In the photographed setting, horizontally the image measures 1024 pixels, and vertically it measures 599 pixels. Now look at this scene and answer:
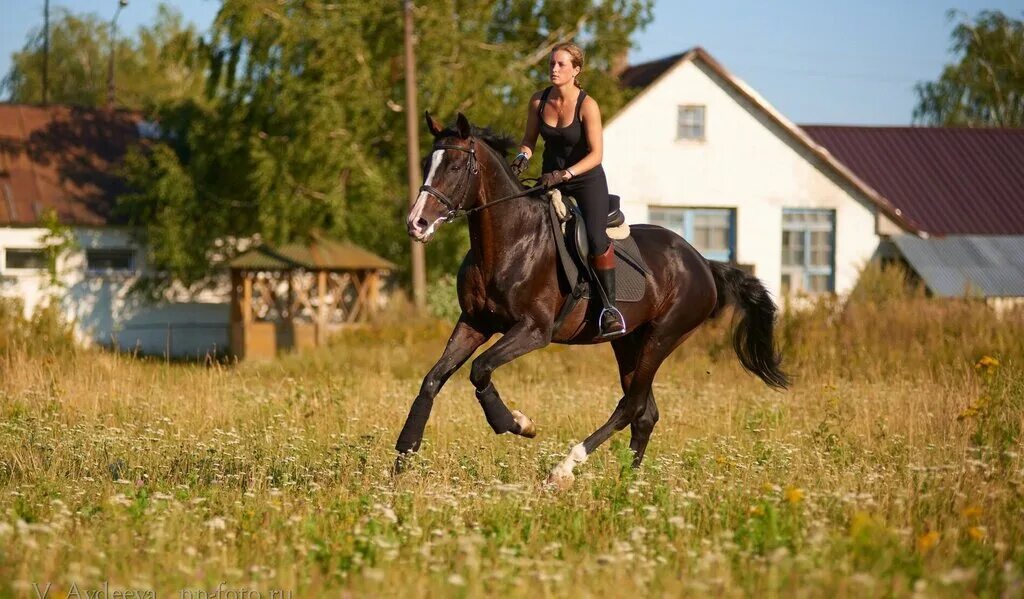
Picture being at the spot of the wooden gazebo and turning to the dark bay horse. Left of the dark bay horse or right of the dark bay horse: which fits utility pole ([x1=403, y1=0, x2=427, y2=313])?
left

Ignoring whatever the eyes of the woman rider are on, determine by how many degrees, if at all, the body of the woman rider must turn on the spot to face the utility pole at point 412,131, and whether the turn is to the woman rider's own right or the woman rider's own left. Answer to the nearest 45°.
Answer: approximately 135° to the woman rider's own right

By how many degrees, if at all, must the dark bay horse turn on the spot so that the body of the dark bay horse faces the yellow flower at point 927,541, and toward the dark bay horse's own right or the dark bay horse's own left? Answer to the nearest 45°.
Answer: approximately 90° to the dark bay horse's own left

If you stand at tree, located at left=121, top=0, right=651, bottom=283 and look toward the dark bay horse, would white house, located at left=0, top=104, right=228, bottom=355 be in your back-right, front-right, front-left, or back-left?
back-right

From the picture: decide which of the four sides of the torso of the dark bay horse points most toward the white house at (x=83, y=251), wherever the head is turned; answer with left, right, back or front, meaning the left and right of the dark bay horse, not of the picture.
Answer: right

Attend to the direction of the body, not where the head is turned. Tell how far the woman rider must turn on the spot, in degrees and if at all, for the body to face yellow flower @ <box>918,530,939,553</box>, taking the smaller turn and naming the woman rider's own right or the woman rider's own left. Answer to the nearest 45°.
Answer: approximately 90° to the woman rider's own left

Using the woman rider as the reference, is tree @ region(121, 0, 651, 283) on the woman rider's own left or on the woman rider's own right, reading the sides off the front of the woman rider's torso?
on the woman rider's own right

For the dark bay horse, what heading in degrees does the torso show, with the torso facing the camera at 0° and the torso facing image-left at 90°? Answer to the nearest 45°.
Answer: approximately 45°
